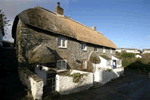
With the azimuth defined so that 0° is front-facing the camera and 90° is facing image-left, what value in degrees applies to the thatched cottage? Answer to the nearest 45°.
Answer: approximately 315°

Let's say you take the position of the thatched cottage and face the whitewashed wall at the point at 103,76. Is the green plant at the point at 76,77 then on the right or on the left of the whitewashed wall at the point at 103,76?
right

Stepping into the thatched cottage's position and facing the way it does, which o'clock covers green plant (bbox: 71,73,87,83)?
The green plant is roughly at 11 o'clock from the thatched cottage.

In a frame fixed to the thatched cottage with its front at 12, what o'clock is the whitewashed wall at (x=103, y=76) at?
The whitewashed wall is roughly at 10 o'clock from the thatched cottage.
